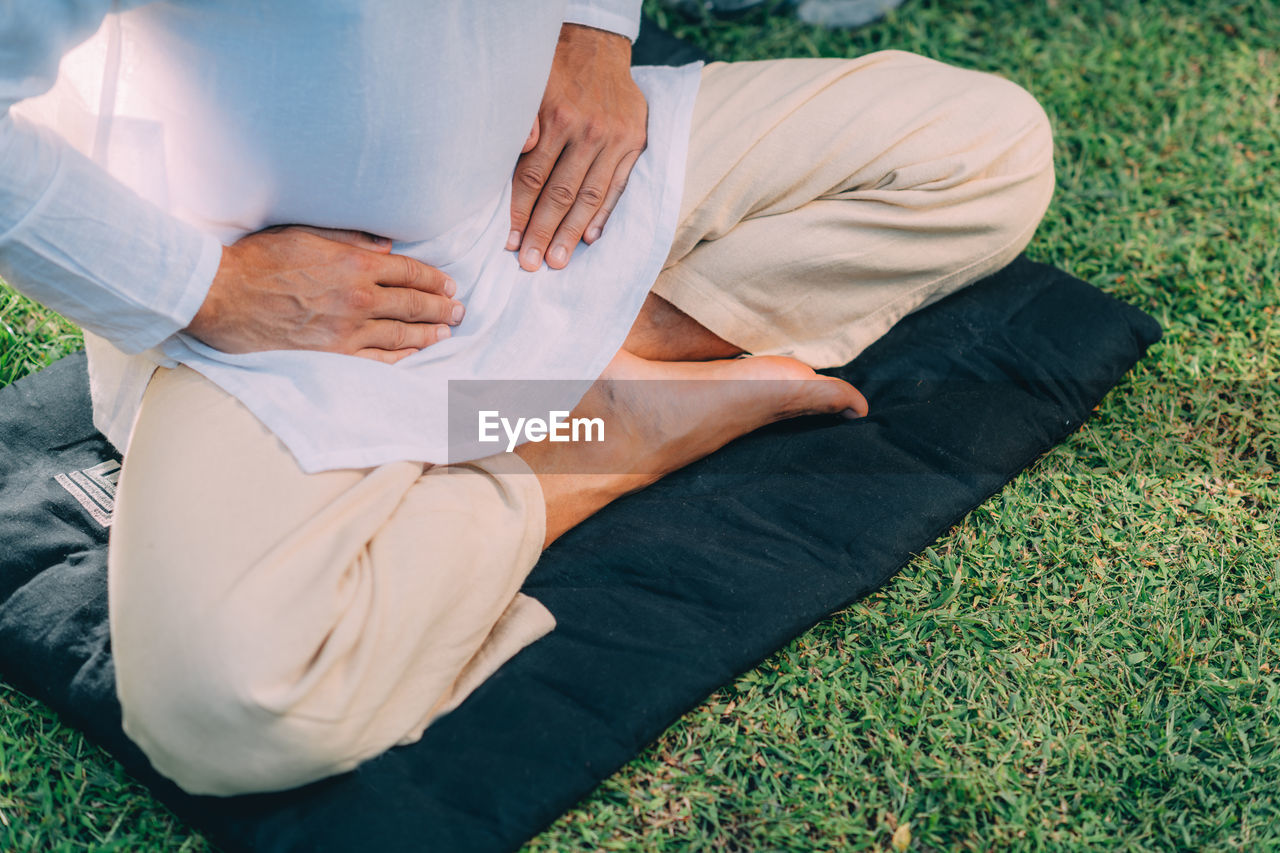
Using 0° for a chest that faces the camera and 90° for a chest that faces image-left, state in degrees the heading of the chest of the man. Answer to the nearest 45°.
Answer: approximately 315°
